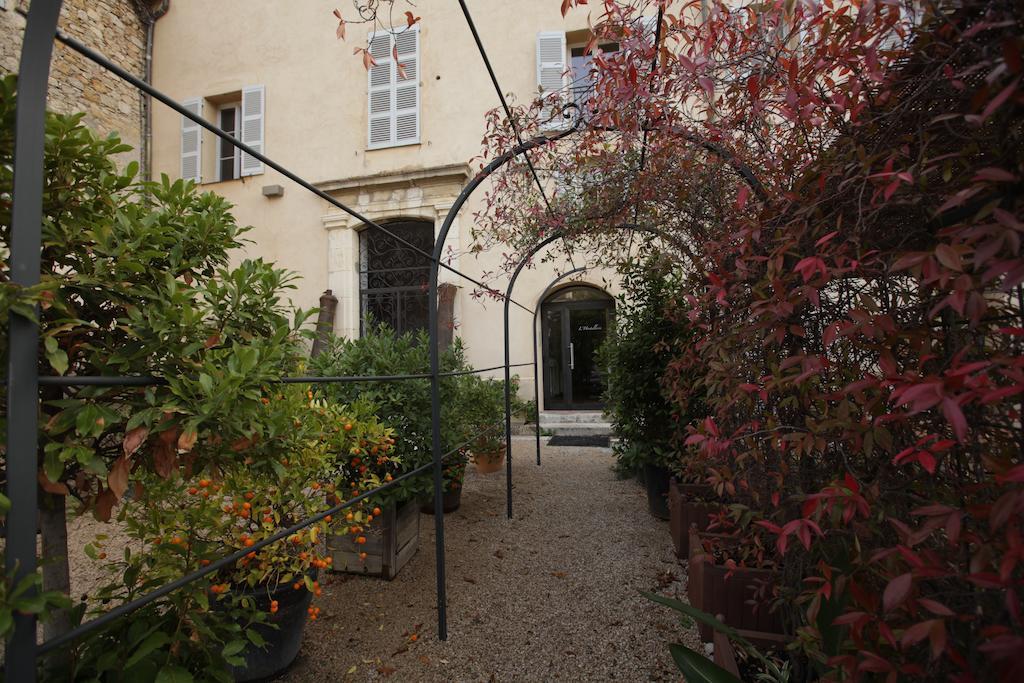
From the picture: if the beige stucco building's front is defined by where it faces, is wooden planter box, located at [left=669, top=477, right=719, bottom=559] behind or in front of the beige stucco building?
in front

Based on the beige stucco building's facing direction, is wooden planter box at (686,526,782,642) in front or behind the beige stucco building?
in front

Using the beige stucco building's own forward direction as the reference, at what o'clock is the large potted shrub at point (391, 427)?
The large potted shrub is roughly at 12 o'clock from the beige stucco building.

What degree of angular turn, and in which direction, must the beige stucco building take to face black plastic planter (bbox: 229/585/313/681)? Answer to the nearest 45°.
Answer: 0° — it already faces it

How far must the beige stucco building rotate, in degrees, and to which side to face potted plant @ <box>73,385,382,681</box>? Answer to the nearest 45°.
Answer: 0° — it already faces it

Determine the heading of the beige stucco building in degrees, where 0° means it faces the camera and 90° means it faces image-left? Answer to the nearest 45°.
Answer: approximately 0°

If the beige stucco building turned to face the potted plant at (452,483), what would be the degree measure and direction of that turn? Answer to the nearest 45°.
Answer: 0° — it already faces it

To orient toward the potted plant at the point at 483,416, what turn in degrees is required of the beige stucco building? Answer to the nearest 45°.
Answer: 0° — it already faces it

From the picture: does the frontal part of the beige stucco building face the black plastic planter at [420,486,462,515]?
yes
